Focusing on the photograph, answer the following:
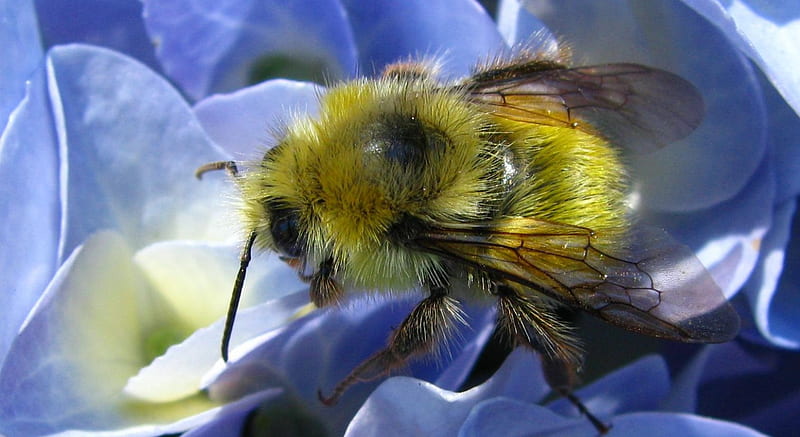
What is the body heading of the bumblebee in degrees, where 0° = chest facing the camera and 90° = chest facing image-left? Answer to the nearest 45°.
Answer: approximately 90°
